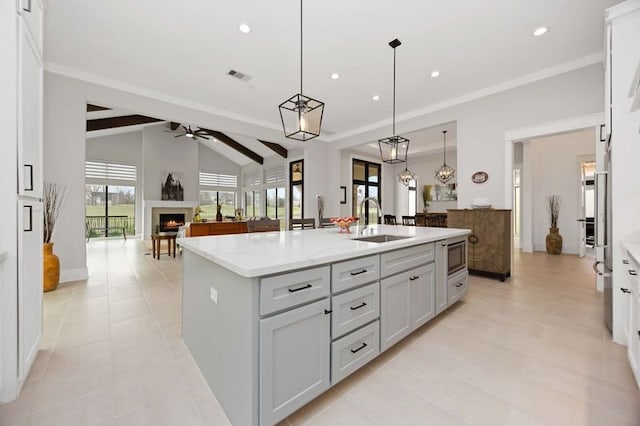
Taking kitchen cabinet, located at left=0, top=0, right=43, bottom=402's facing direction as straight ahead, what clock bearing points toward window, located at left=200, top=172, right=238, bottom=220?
The window is roughly at 10 o'clock from the kitchen cabinet.

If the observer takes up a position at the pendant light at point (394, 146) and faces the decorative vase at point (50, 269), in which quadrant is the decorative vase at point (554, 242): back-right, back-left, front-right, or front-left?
back-right

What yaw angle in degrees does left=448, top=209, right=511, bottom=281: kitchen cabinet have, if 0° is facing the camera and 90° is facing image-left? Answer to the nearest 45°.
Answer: approximately 0°

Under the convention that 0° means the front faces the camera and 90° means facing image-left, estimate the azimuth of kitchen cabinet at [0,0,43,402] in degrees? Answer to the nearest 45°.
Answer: approximately 270°

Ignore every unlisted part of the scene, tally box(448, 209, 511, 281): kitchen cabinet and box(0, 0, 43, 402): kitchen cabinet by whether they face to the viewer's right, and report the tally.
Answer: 1

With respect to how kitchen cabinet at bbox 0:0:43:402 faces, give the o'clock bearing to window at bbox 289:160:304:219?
The window is roughly at 11 o'clock from the kitchen cabinet.
